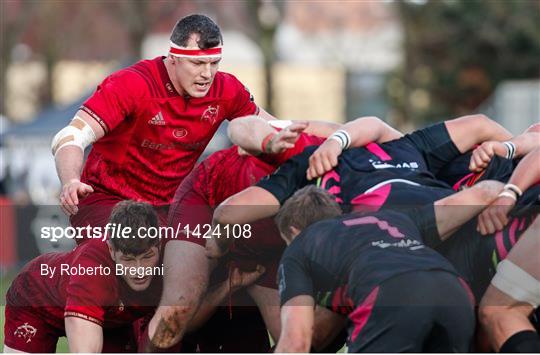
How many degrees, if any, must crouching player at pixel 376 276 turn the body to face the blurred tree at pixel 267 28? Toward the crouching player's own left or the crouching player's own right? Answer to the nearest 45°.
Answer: approximately 45° to the crouching player's own right

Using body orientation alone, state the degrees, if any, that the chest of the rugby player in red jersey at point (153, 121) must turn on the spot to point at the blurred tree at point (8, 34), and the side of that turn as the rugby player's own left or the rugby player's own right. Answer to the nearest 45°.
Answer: approximately 135° to the rugby player's own left

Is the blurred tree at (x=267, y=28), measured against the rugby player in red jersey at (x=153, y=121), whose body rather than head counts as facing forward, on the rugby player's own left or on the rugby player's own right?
on the rugby player's own left

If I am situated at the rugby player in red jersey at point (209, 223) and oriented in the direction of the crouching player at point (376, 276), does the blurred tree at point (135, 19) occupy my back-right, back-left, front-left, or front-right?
back-left

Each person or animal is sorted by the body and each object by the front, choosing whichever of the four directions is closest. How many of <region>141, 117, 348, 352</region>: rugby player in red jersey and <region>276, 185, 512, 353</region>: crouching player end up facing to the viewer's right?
1

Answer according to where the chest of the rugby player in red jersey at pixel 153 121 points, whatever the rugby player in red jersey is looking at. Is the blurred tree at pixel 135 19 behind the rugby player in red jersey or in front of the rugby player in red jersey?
behind

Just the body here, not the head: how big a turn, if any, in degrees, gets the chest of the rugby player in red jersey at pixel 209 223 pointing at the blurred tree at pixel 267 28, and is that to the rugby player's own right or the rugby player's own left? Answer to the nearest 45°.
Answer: approximately 90° to the rugby player's own left

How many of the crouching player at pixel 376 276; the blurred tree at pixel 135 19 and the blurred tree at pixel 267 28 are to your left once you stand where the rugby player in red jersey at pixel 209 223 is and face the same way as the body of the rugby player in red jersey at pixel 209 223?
2

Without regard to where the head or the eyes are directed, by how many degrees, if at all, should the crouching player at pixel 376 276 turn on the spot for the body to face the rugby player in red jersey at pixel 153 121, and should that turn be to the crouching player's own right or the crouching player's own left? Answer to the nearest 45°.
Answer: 0° — they already face them

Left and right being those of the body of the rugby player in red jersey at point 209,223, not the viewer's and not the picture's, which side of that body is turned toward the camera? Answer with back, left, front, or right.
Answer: right

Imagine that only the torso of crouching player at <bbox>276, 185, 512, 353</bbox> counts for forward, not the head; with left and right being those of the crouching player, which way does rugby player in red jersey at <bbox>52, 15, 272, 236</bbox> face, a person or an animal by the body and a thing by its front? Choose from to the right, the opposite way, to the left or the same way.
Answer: the opposite way
